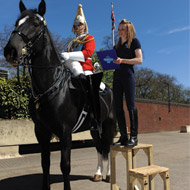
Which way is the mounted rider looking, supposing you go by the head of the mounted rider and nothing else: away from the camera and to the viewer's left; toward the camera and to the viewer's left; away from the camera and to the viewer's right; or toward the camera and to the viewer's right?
toward the camera and to the viewer's left

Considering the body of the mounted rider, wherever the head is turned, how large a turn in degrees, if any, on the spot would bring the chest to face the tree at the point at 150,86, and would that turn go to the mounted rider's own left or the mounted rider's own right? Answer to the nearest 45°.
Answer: approximately 135° to the mounted rider's own right

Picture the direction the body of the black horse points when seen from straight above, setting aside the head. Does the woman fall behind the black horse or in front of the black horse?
behind

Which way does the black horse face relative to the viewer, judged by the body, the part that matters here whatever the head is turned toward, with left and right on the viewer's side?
facing the viewer and to the left of the viewer

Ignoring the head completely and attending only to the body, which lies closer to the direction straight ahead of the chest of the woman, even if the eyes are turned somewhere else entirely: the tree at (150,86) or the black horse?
the black horse

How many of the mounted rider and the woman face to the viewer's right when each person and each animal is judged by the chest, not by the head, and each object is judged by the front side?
0

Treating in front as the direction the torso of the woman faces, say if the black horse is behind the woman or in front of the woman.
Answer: in front

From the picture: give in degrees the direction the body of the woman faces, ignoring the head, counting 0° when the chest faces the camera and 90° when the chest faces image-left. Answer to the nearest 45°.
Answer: approximately 45°
